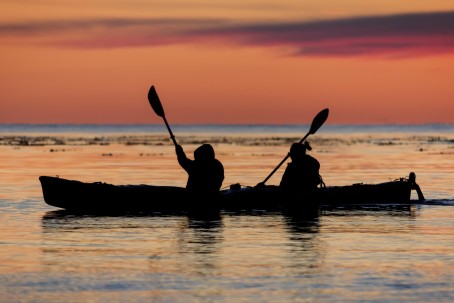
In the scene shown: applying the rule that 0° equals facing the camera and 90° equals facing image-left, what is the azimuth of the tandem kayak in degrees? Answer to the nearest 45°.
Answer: approximately 90°
